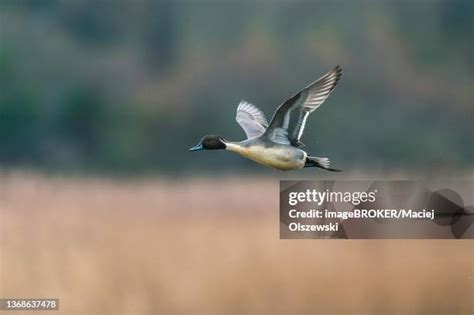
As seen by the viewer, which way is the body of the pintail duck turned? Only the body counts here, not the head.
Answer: to the viewer's left
